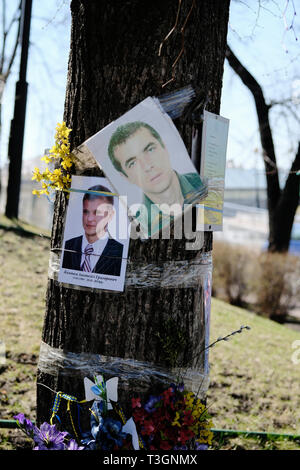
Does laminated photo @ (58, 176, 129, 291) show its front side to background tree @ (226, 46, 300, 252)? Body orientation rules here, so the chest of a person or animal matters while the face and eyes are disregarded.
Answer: no

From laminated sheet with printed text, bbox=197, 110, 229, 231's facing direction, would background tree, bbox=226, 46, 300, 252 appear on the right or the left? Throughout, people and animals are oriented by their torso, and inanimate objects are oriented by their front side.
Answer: on its left

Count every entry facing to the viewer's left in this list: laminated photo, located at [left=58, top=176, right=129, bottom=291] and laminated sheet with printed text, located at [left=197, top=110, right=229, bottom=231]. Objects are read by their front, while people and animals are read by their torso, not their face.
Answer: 0

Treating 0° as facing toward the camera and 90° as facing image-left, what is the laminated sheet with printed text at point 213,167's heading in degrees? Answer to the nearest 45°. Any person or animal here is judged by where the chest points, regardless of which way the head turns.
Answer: approximately 315°

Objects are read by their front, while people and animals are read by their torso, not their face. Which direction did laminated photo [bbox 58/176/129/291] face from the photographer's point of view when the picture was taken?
facing the viewer
